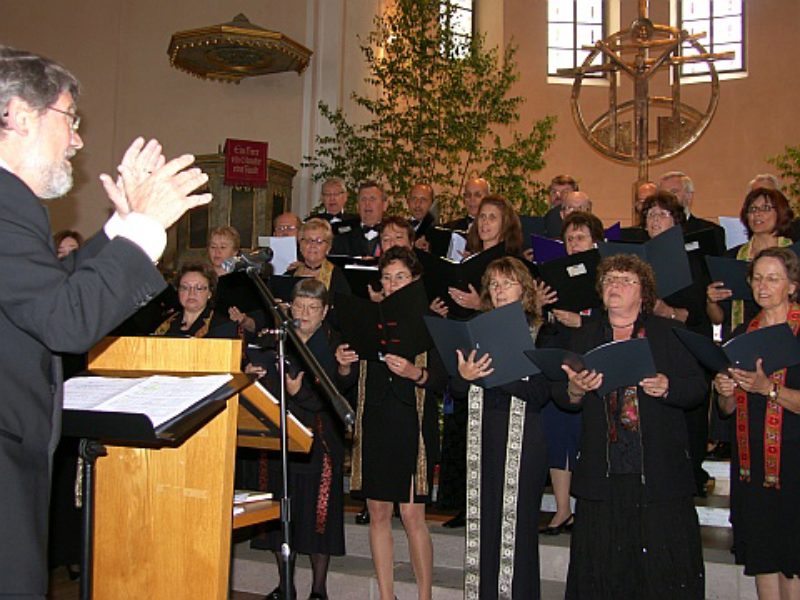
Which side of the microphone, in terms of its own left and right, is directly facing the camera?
left

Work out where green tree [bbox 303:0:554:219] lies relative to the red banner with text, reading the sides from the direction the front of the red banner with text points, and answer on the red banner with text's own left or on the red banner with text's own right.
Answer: on the red banner with text's own left

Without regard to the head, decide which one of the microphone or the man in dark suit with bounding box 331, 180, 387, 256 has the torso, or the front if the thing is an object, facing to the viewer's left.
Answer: the microphone

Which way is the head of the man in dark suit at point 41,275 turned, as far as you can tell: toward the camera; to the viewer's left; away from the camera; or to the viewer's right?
to the viewer's right

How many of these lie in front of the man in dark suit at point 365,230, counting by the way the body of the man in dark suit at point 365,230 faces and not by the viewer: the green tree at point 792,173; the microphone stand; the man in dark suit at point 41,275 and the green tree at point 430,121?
2

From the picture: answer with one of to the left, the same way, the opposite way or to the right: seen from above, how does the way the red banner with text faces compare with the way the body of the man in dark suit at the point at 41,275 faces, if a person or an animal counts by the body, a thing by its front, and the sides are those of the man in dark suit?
to the right

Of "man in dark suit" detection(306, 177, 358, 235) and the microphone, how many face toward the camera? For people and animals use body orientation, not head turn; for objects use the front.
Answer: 1

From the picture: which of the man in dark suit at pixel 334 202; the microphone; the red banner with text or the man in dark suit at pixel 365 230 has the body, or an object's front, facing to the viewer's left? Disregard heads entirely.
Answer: the microphone

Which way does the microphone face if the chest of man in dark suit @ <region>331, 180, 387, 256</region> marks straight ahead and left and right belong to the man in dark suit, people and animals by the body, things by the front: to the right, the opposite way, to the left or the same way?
to the right
